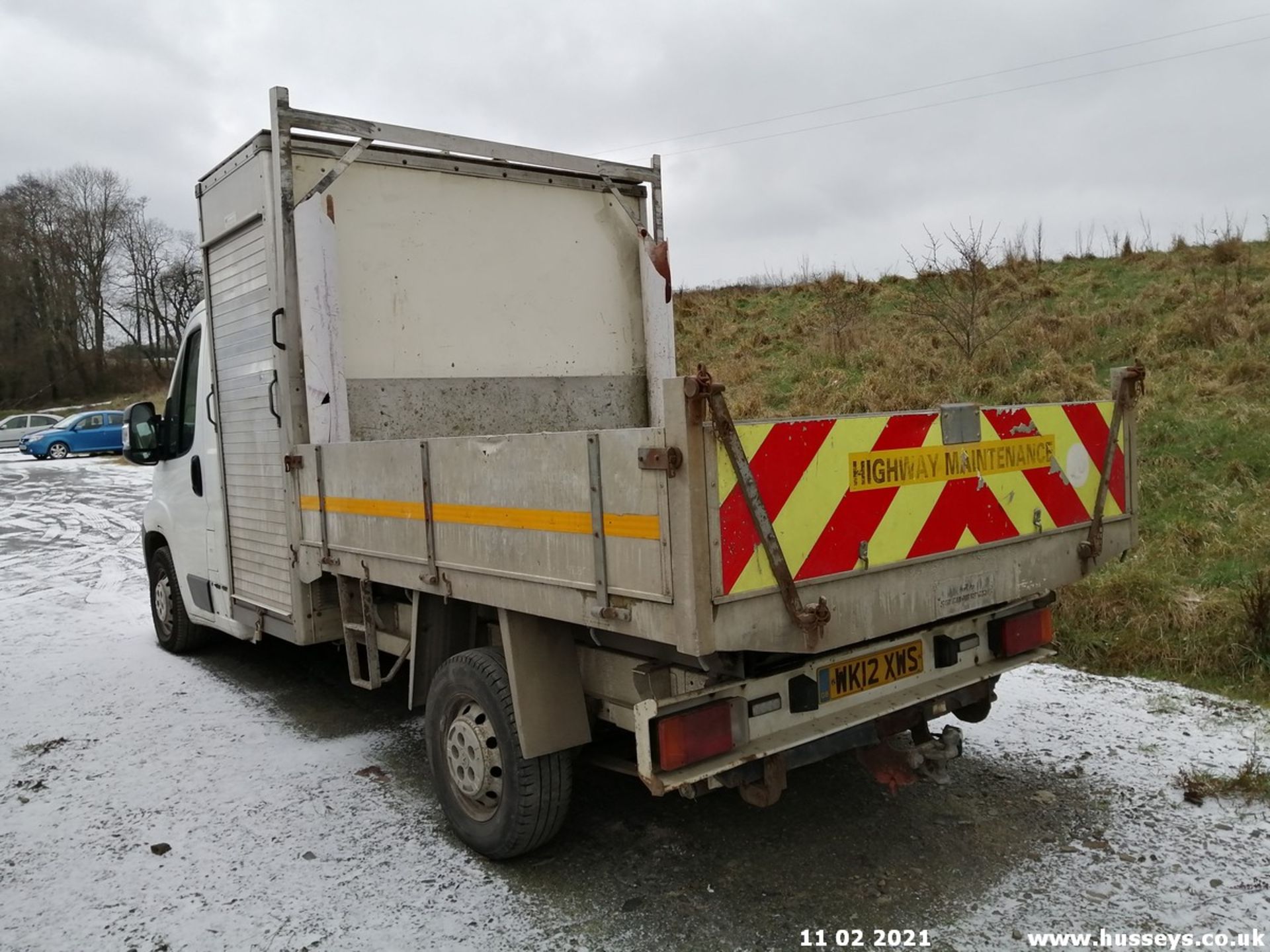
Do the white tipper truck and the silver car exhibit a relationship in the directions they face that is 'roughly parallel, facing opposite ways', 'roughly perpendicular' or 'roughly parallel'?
roughly perpendicular

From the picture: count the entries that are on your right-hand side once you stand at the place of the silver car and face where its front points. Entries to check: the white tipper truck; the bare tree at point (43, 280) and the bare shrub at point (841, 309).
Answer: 1

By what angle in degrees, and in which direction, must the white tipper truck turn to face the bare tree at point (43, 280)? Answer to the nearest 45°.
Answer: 0° — it already faces it
